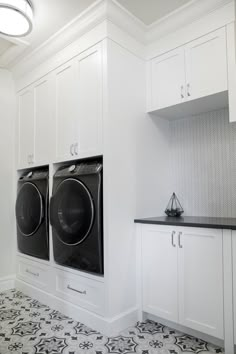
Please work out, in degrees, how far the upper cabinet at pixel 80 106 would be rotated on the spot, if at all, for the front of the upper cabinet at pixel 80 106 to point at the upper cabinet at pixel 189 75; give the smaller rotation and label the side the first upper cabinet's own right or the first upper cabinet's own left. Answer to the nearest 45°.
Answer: approximately 135° to the first upper cabinet's own left

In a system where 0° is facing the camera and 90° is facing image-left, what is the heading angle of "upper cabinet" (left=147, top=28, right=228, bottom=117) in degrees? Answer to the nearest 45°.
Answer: approximately 45°

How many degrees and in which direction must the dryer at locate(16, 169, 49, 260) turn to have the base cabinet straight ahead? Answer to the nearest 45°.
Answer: approximately 90° to its left

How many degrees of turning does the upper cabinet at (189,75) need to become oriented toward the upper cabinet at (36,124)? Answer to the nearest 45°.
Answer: approximately 45° to its right
